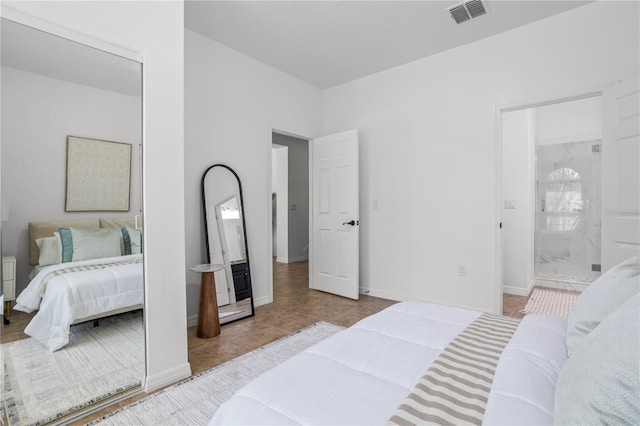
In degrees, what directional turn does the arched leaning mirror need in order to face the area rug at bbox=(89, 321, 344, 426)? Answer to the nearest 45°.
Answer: approximately 45° to its right

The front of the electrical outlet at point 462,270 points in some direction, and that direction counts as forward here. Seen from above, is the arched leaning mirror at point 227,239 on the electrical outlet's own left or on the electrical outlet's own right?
on the electrical outlet's own right

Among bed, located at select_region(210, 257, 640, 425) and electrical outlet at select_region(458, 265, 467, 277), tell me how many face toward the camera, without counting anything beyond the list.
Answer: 1

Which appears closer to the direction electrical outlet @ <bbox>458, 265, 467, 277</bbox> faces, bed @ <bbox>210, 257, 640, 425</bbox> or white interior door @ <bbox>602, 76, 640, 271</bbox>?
the bed

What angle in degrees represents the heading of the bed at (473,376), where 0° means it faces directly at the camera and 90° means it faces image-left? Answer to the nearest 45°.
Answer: approximately 90°

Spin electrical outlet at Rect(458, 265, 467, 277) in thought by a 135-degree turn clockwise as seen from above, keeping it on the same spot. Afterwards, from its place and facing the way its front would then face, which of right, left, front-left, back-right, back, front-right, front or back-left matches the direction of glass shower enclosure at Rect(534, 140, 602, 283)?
right

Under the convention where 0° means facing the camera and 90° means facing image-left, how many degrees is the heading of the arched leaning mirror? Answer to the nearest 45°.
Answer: approximately 315°

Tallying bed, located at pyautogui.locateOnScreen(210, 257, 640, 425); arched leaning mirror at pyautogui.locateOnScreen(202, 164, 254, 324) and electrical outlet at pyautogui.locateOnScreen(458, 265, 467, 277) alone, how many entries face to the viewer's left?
1

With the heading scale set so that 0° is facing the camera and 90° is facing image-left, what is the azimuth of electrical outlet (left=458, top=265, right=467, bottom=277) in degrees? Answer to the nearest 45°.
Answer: approximately 0°

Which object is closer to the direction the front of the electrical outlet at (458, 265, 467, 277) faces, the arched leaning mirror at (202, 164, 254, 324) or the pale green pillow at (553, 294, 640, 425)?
the pale green pillow

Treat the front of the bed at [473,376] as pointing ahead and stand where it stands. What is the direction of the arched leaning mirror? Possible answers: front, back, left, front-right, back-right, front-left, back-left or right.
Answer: front-right

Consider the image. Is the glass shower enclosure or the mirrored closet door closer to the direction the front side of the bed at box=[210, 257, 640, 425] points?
the mirrored closet door

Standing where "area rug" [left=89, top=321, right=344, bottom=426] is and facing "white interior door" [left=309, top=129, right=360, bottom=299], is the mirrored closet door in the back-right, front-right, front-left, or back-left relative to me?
back-left

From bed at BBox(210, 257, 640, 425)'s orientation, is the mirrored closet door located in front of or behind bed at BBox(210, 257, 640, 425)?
in front

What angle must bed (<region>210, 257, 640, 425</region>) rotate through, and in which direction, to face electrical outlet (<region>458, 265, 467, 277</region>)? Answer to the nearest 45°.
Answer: approximately 90° to its right

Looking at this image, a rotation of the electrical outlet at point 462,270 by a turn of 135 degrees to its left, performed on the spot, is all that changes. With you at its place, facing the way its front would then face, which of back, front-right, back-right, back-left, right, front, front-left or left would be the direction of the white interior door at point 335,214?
back-left
